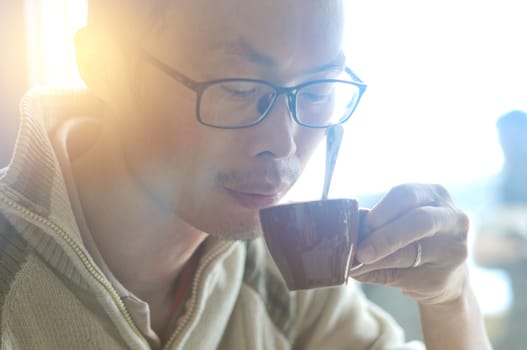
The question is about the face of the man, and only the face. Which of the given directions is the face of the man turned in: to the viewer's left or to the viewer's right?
to the viewer's right

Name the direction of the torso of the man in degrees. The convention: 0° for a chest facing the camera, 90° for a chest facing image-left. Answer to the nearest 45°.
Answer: approximately 315°
